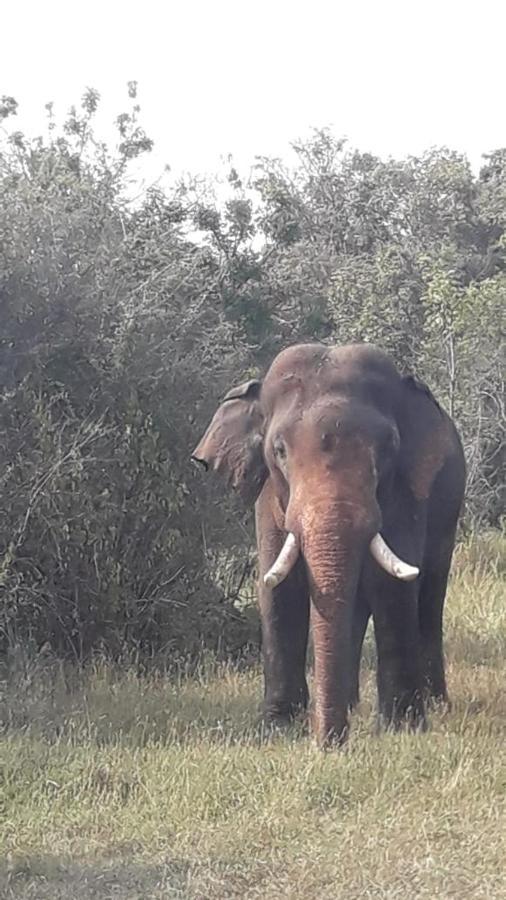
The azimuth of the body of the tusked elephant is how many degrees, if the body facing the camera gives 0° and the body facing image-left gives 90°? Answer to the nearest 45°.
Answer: approximately 0°
